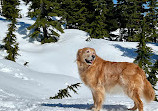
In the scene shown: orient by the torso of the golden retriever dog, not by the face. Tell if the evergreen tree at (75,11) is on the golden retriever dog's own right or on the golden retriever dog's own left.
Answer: on the golden retriever dog's own right

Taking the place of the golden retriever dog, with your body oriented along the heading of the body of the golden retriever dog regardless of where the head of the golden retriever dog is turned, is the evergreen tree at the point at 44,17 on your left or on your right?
on your right

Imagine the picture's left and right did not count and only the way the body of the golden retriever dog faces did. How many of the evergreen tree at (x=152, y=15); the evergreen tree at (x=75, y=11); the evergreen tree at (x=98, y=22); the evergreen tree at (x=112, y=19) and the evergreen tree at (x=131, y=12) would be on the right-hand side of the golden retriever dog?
5

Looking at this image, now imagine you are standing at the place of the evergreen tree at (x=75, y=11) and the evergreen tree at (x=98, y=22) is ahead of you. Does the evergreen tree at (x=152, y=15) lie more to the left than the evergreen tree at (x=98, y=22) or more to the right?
left

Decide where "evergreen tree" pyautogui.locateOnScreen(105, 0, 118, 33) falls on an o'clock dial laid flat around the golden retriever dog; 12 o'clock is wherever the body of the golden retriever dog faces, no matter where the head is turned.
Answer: The evergreen tree is roughly at 3 o'clock from the golden retriever dog.

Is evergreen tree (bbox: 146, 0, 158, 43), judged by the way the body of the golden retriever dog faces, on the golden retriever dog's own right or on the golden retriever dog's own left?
on the golden retriever dog's own right

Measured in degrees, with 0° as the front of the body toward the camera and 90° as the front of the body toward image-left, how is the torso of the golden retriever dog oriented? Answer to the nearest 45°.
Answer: approximately 90°

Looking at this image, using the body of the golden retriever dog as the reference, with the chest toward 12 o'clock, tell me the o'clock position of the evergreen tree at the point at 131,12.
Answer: The evergreen tree is roughly at 3 o'clock from the golden retriever dog.

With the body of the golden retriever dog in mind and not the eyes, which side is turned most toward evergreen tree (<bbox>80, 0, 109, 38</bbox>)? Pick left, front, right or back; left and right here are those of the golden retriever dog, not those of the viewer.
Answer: right
